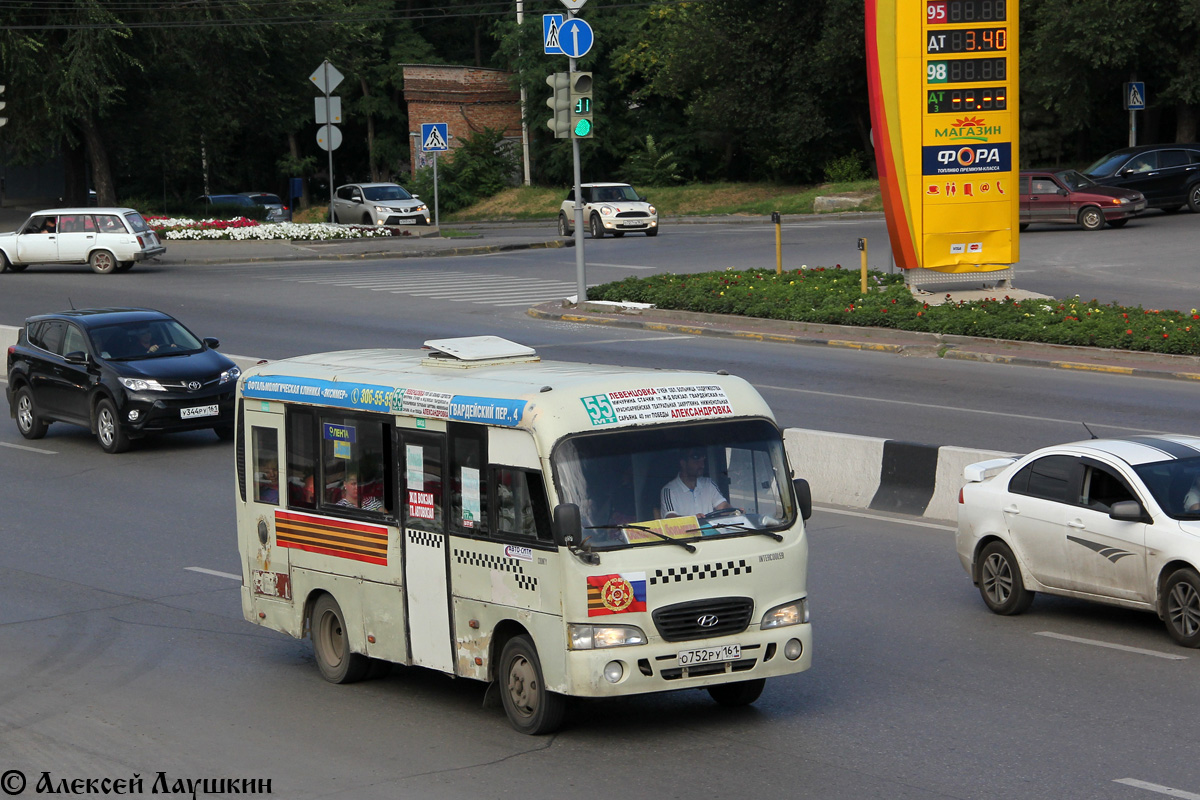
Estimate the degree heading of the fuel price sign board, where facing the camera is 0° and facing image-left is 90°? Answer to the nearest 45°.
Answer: approximately 0°

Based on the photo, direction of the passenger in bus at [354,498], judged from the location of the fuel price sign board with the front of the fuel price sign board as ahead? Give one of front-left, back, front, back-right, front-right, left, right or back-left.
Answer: front

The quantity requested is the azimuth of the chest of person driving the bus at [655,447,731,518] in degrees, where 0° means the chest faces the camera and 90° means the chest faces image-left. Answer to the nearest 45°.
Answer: approximately 315°

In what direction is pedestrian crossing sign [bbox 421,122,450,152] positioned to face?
toward the camera

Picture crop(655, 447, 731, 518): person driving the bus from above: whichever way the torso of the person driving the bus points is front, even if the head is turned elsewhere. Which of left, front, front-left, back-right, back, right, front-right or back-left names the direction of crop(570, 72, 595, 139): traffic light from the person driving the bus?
back-left

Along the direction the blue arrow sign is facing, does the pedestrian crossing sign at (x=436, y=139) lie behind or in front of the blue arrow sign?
behind

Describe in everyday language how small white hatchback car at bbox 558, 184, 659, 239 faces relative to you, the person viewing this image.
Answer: facing the viewer and to the right of the viewer

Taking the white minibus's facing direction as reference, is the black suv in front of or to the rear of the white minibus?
to the rear

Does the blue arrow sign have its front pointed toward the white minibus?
yes

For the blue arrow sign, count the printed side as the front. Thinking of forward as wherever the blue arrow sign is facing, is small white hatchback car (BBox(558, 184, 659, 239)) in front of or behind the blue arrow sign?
behind

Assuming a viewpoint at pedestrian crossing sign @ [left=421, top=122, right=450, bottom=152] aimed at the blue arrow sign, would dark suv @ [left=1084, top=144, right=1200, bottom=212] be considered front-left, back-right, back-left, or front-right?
front-left

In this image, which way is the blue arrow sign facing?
toward the camera

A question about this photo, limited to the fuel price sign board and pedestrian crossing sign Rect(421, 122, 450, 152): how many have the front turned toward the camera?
2

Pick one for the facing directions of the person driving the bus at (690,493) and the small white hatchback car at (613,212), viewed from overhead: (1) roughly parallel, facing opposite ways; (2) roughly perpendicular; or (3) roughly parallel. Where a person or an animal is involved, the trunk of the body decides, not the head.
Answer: roughly parallel

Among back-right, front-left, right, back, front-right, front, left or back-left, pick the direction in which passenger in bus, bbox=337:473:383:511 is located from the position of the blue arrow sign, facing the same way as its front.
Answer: front

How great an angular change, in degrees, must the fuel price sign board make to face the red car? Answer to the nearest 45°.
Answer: approximately 180°

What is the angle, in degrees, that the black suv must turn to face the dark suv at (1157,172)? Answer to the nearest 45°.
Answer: approximately 90° to its left

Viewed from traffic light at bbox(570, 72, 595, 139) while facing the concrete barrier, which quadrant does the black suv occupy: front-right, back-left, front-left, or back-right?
front-right
